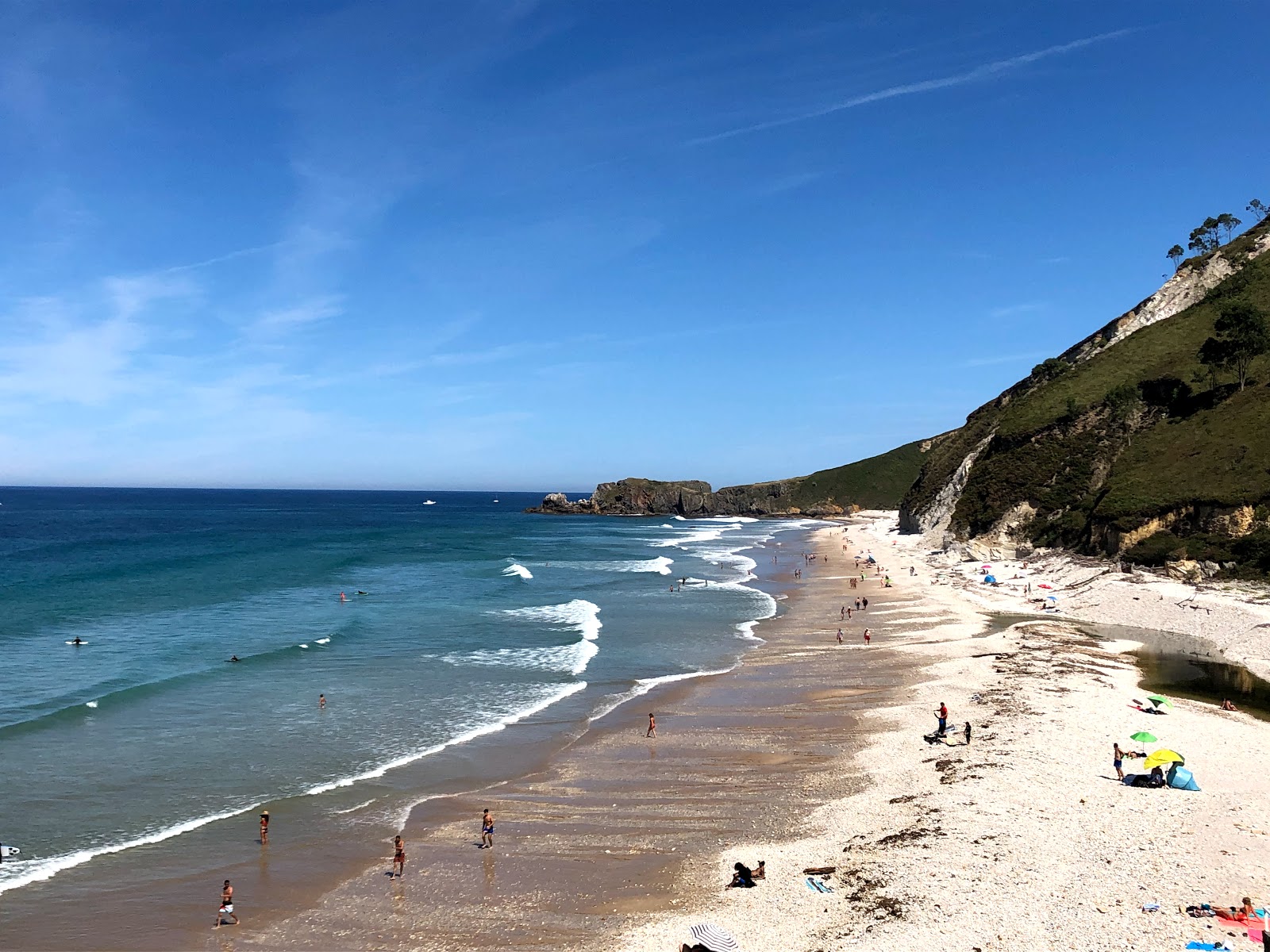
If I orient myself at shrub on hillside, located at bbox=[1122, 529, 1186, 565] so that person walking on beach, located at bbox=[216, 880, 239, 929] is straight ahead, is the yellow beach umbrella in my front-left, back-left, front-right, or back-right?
front-left

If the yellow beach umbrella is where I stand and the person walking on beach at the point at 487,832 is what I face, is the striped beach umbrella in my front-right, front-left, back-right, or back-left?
front-left

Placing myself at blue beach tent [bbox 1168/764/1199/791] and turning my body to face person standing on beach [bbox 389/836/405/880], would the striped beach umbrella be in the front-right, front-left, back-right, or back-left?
front-left

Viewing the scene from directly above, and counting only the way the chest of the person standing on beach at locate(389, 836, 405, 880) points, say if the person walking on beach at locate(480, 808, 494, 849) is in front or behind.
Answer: behind
